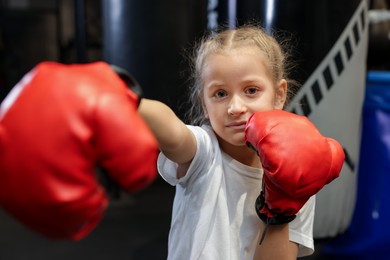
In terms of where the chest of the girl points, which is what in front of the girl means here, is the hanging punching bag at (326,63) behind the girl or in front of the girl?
behind

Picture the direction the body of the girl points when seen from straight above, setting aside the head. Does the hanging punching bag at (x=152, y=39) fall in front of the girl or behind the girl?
behind

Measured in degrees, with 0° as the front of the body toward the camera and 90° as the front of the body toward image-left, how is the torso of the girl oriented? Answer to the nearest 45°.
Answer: approximately 0°

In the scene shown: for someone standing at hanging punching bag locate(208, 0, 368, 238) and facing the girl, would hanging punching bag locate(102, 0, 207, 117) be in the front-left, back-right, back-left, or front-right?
back-right
